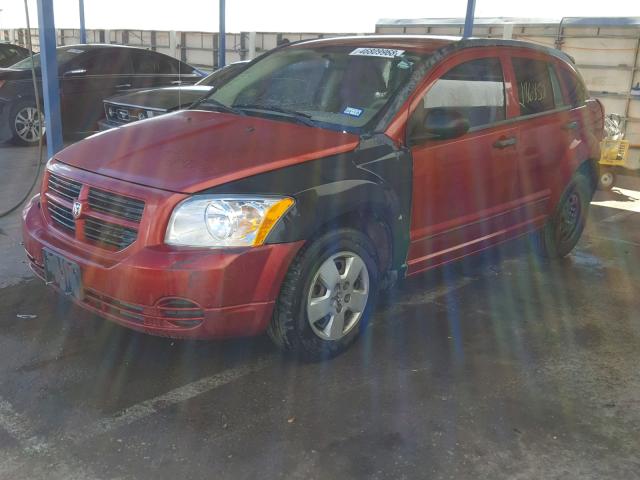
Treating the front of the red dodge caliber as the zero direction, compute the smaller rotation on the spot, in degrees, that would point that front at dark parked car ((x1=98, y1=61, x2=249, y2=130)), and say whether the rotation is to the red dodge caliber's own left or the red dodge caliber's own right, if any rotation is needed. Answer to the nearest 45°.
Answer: approximately 90° to the red dodge caliber's own right

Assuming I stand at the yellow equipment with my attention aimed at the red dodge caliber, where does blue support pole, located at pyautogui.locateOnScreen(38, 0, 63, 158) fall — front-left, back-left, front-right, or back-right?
front-right

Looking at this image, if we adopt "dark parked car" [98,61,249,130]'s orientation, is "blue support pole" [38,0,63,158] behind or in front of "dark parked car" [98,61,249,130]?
in front

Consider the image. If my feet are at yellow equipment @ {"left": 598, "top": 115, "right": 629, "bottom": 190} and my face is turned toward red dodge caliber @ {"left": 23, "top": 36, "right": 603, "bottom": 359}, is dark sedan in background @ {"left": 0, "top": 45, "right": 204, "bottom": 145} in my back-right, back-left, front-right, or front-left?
front-right

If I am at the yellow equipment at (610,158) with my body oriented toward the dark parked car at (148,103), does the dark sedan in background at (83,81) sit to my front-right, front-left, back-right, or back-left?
front-right

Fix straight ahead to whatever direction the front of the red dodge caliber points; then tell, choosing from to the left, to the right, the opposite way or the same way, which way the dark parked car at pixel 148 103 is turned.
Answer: the same way

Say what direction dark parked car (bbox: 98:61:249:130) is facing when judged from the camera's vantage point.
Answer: facing the viewer and to the left of the viewer

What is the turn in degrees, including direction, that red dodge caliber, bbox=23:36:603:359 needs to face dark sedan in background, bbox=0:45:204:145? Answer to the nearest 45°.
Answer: approximately 90° to its right

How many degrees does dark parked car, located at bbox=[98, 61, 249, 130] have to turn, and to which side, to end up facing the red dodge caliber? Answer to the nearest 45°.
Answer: approximately 45° to its left

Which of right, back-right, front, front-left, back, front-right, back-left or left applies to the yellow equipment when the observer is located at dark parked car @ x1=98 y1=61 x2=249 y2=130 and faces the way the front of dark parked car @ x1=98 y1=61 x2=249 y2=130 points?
back-left

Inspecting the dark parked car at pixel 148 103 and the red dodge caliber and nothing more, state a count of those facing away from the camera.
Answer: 0

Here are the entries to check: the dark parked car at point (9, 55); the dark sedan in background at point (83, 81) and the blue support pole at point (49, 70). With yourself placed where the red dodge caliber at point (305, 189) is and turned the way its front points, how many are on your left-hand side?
0

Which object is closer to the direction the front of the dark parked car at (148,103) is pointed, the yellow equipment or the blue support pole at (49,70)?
the blue support pole

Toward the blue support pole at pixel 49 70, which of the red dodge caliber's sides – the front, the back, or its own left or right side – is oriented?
right
